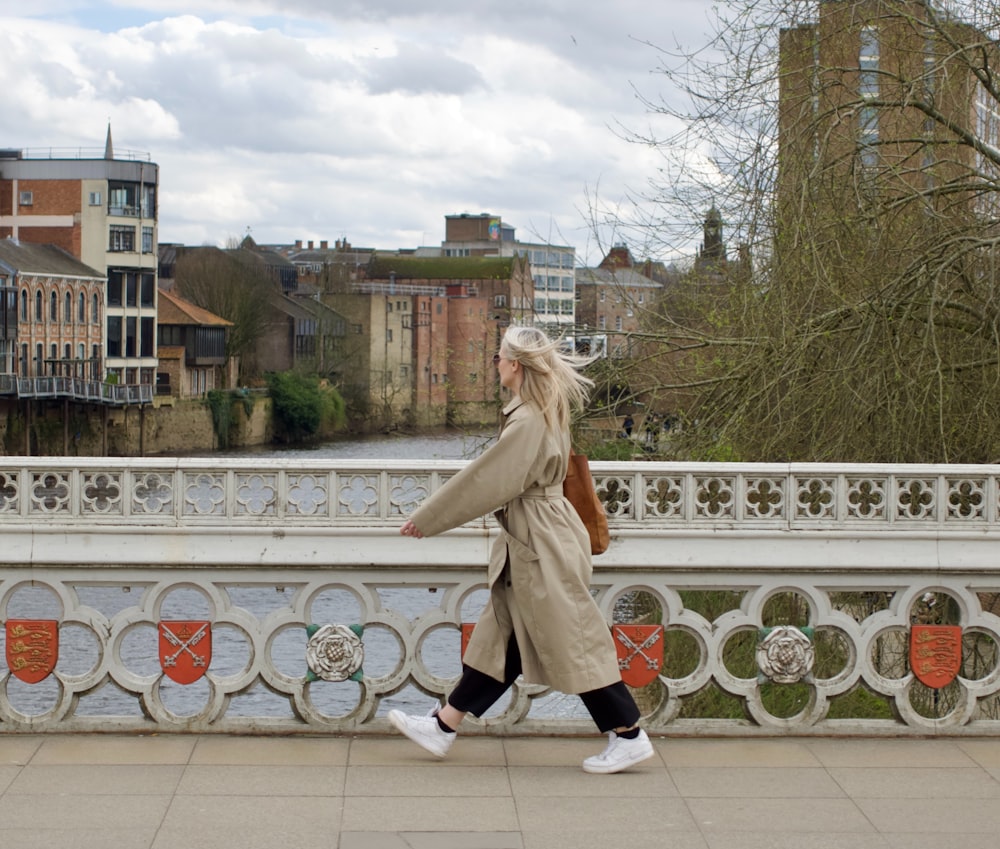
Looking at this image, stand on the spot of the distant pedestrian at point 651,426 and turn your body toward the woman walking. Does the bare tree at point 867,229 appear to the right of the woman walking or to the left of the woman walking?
left

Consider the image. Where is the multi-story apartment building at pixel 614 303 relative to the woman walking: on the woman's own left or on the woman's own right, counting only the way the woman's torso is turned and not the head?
on the woman's own right

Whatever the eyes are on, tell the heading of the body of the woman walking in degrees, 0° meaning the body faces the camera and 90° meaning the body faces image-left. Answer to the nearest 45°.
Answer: approximately 90°

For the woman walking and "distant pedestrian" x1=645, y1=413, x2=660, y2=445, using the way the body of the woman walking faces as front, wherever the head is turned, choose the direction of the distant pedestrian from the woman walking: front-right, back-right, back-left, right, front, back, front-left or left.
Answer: right

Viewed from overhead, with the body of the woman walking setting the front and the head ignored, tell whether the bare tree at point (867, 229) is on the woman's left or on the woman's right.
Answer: on the woman's right

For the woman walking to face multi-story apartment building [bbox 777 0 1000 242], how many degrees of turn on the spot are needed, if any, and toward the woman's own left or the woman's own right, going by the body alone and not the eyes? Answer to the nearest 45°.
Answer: approximately 135° to the woman's own right
